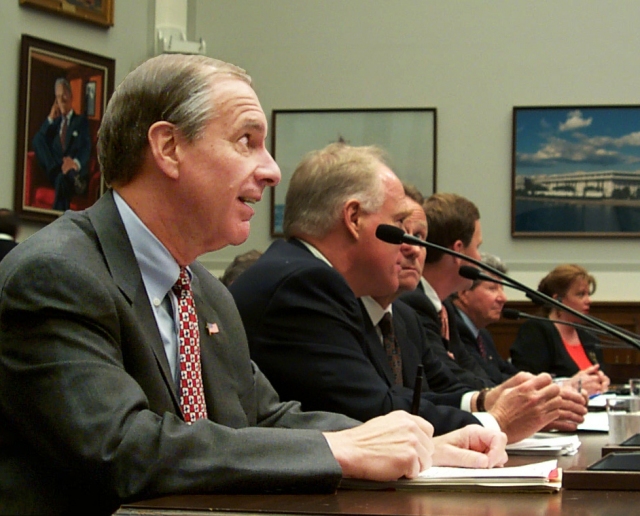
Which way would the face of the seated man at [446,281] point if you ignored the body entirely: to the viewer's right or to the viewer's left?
to the viewer's right

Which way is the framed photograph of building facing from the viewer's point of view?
toward the camera

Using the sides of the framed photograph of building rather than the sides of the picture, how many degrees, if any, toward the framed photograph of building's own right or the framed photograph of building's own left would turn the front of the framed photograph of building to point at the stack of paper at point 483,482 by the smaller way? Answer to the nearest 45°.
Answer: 0° — it already faces it

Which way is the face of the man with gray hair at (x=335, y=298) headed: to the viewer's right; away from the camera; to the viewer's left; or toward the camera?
to the viewer's right

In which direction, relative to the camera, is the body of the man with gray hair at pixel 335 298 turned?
to the viewer's right

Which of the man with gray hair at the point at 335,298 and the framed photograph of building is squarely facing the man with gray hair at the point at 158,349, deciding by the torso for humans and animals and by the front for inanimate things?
the framed photograph of building

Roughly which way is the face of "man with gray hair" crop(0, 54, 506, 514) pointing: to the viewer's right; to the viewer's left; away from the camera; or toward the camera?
to the viewer's right

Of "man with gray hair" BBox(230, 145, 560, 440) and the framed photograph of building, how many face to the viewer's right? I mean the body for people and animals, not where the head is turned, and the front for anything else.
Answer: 1

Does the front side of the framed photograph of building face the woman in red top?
yes

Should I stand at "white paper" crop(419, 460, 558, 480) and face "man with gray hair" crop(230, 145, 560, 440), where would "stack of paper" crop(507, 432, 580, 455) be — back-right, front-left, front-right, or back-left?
front-right

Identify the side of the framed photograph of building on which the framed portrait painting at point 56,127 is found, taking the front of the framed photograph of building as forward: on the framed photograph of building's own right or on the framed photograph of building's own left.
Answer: on the framed photograph of building's own right

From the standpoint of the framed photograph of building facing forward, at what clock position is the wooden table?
The wooden table is roughly at 12 o'clock from the framed photograph of building.

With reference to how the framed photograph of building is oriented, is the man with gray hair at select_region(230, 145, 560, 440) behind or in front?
in front

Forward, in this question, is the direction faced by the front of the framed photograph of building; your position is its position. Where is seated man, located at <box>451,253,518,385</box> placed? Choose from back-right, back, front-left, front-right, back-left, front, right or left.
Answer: front
